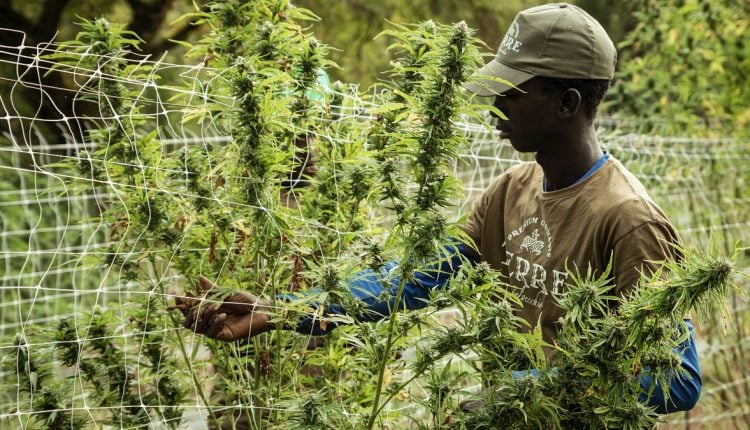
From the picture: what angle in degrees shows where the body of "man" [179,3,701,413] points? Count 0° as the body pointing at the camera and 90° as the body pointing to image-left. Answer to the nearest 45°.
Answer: approximately 45°

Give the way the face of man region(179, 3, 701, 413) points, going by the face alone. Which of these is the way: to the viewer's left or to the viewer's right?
to the viewer's left
